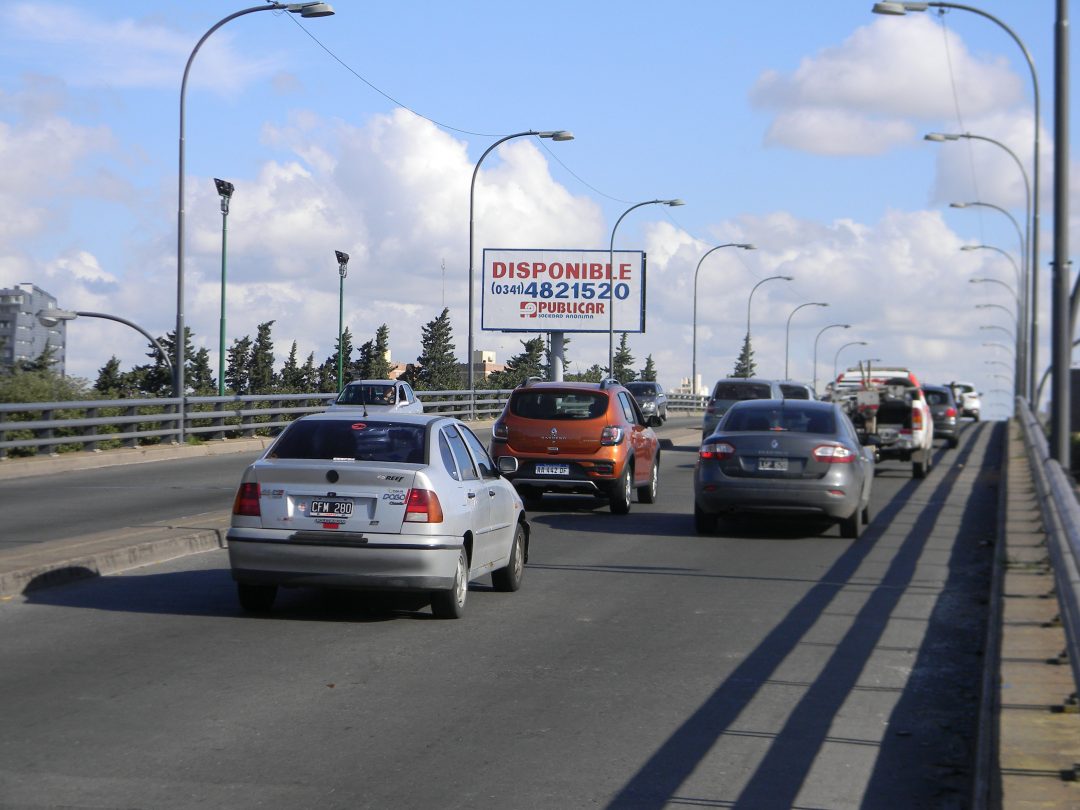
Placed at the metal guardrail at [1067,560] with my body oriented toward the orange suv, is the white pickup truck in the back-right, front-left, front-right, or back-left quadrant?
front-right

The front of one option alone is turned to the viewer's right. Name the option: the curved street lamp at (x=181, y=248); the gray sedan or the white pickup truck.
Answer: the curved street lamp

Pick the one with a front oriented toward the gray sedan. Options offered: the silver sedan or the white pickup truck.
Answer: the silver sedan

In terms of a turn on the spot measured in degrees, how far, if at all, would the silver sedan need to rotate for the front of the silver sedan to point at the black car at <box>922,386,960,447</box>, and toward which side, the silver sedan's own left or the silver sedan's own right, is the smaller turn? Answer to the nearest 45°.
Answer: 0° — it already faces it

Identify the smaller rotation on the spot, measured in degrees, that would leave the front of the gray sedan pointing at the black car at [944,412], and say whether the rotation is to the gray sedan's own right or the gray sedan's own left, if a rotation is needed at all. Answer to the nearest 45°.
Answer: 0° — it already faces it

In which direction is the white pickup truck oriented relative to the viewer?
away from the camera

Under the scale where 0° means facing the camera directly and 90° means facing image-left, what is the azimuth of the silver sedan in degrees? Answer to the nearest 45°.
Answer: approximately 225°

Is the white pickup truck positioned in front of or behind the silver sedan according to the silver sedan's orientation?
in front

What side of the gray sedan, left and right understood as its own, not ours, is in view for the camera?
back

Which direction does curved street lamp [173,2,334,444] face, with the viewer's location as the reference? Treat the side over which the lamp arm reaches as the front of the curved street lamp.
facing to the right of the viewer

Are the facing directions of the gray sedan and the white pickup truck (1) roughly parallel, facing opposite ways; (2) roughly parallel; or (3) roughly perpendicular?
roughly parallel

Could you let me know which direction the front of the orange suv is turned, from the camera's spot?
facing away from the viewer and to the right of the viewer

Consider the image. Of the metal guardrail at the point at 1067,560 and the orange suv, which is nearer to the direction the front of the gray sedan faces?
the orange suv

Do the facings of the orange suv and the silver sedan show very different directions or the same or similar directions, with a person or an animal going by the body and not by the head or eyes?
same or similar directions

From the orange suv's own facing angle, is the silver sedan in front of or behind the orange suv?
behind

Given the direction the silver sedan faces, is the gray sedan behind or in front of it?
in front

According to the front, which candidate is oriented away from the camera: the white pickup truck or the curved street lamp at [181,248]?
the white pickup truck

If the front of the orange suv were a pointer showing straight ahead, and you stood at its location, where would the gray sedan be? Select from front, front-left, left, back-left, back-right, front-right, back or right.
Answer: right

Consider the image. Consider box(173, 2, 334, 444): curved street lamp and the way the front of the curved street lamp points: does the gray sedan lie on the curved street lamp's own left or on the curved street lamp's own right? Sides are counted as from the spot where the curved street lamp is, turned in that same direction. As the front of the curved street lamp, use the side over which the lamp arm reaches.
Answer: on the curved street lamp's own right

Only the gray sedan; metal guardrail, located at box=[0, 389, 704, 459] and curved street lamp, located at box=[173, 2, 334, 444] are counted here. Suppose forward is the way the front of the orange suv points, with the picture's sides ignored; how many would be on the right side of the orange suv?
1

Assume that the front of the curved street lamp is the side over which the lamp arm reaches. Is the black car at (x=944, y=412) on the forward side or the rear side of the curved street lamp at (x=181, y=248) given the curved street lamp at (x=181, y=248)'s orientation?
on the forward side

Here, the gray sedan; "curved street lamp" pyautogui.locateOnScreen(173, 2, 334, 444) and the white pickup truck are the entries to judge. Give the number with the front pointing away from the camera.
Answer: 2
